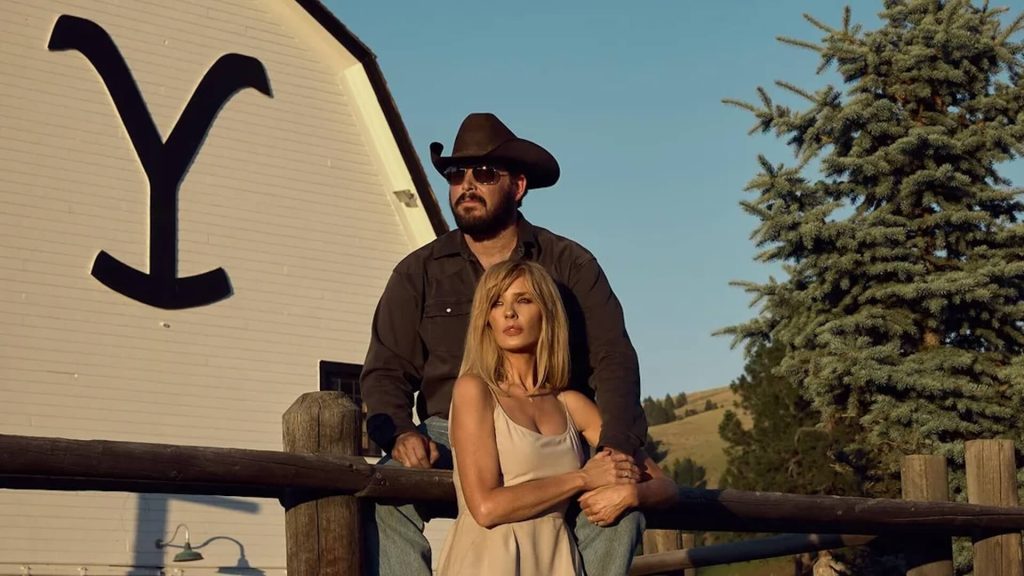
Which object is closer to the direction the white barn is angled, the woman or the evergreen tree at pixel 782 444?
the woman

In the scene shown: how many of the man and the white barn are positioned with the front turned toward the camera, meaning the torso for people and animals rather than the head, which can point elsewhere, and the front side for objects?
2

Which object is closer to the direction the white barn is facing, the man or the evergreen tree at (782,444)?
the man

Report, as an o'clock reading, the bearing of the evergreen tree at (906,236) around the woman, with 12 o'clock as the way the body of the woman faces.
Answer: The evergreen tree is roughly at 8 o'clock from the woman.

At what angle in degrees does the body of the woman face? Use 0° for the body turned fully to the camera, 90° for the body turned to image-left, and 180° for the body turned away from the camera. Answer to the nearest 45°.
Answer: approximately 315°

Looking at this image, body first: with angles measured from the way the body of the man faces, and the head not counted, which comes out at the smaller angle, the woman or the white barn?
the woman

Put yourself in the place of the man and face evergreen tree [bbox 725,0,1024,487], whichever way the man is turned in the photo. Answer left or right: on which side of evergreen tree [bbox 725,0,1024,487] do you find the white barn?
left

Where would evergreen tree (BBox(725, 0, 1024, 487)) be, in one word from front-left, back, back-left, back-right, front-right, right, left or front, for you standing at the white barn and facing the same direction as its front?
left

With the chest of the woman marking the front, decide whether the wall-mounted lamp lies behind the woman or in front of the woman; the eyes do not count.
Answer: behind

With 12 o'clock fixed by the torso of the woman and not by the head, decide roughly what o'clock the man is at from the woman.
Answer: The man is roughly at 7 o'clock from the woman.

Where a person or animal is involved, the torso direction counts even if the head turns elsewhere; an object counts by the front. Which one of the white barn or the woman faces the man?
the white barn

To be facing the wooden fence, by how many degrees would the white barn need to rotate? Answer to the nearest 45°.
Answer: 0° — it already faces it

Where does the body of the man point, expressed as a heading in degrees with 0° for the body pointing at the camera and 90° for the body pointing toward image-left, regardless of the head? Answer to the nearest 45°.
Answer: approximately 0°
